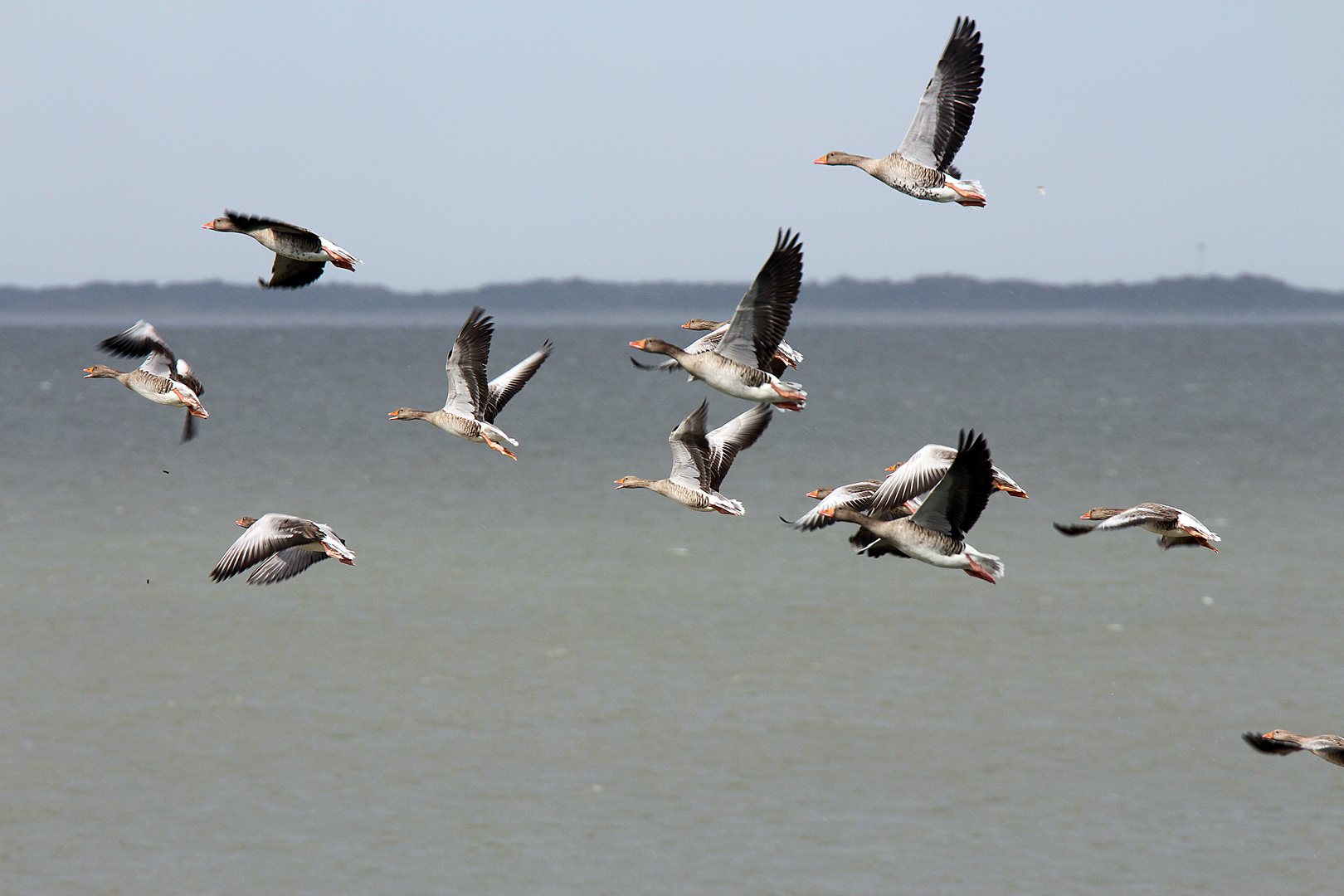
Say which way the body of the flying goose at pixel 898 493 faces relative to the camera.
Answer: to the viewer's left

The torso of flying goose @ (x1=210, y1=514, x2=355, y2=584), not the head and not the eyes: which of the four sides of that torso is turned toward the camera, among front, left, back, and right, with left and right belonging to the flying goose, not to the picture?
left

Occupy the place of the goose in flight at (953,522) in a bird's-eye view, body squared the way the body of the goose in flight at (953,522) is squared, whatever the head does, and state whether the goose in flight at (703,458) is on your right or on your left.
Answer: on your right

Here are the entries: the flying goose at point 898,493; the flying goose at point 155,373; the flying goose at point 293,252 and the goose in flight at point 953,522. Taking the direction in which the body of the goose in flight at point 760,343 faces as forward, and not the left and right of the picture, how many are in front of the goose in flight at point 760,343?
2

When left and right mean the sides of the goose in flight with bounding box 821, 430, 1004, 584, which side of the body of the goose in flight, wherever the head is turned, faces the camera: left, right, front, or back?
left

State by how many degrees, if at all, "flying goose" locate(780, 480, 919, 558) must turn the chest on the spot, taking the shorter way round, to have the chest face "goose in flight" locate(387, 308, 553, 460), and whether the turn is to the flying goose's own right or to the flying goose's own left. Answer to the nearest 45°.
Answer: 0° — it already faces it

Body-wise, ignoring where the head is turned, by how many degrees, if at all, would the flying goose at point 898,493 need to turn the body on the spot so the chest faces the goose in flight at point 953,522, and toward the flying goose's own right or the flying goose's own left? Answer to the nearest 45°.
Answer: approximately 90° to the flying goose's own left

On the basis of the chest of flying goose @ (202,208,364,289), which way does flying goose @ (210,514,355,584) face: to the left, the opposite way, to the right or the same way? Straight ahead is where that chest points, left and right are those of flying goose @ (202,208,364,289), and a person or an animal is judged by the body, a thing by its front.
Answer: the same way

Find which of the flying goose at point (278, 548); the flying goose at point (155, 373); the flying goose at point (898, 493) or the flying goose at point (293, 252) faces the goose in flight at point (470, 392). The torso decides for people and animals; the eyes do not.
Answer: the flying goose at point (898, 493)

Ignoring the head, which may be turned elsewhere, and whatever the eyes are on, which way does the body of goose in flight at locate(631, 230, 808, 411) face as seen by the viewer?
to the viewer's left

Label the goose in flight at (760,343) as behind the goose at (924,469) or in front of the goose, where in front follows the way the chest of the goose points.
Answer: in front

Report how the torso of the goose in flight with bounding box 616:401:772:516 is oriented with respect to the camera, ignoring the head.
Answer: to the viewer's left

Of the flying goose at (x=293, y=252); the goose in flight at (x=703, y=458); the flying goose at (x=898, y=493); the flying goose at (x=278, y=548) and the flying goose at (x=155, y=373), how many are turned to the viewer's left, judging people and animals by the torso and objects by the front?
5

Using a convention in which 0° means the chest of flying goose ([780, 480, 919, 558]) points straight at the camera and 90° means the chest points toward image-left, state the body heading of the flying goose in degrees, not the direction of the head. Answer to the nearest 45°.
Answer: approximately 90°

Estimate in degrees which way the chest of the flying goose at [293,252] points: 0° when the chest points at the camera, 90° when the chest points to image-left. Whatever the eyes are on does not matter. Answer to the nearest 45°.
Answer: approximately 90°

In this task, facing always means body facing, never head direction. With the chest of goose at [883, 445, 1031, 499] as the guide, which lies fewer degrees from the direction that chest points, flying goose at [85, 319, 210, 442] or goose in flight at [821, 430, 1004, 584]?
the flying goose
